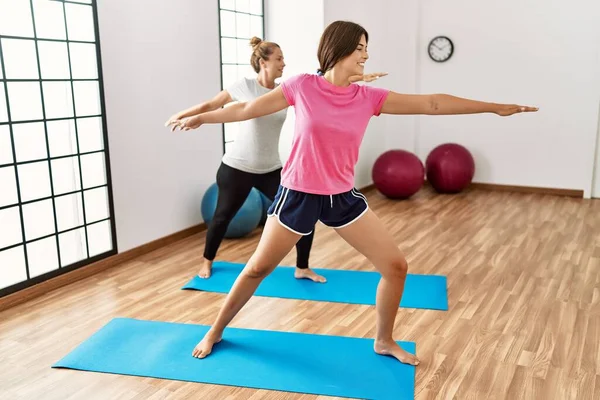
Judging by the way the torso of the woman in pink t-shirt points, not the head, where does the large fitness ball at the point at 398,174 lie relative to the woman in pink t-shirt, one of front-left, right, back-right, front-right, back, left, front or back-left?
back

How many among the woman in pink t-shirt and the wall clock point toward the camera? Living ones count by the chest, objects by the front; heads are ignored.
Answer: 2

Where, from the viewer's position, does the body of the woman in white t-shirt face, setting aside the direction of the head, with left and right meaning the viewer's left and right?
facing the viewer and to the right of the viewer

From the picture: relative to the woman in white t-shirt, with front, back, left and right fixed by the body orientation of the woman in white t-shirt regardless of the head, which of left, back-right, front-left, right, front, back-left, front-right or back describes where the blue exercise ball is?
back-left

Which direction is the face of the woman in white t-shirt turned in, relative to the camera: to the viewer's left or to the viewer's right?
to the viewer's right

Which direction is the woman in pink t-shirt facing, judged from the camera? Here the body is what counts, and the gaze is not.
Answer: toward the camera

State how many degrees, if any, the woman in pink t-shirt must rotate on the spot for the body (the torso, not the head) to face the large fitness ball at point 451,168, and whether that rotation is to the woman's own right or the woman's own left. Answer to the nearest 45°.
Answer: approximately 180°

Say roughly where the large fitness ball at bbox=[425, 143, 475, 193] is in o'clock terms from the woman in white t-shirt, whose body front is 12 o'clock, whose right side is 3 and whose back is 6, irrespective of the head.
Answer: The large fitness ball is roughly at 7 o'clock from the woman in white t-shirt.

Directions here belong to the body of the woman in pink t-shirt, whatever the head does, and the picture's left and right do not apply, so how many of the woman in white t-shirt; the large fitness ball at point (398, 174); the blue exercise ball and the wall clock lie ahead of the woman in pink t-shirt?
0

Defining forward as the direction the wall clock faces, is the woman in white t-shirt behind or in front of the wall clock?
in front

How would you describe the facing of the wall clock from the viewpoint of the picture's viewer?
facing the viewer
